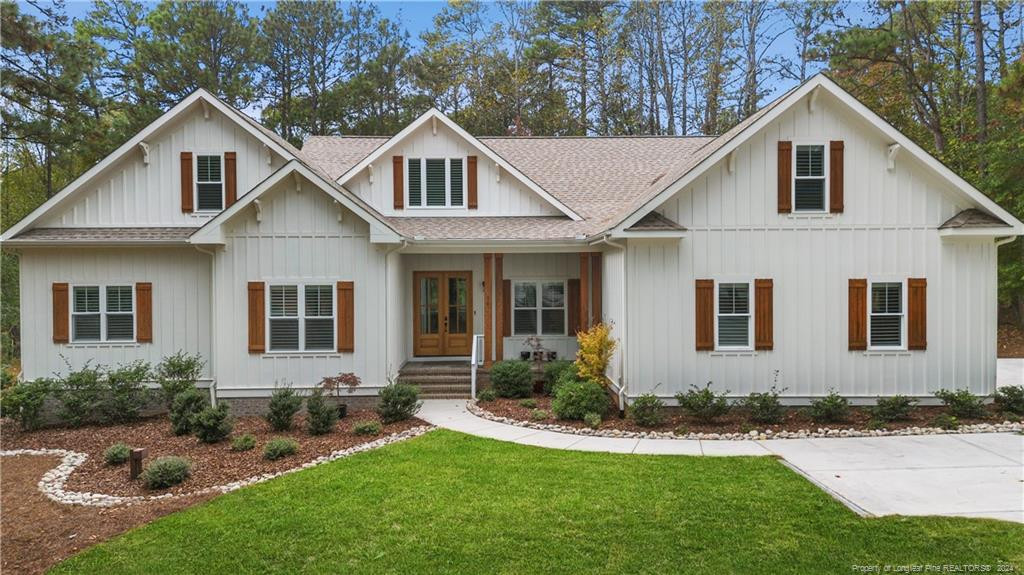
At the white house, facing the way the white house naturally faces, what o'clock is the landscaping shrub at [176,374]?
The landscaping shrub is roughly at 3 o'clock from the white house.

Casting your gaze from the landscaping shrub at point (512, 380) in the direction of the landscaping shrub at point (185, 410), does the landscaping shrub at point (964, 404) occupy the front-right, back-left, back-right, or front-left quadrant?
back-left

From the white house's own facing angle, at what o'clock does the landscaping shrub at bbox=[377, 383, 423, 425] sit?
The landscaping shrub is roughly at 2 o'clock from the white house.

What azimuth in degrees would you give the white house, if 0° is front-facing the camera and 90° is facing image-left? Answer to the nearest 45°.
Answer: approximately 0°

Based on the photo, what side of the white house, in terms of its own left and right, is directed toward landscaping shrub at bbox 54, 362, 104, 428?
right

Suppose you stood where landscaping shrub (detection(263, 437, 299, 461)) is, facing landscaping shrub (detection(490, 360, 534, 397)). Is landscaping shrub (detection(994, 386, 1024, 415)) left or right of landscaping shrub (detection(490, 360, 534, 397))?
right

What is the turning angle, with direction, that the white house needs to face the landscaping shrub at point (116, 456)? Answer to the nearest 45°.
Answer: approximately 45° to its right
